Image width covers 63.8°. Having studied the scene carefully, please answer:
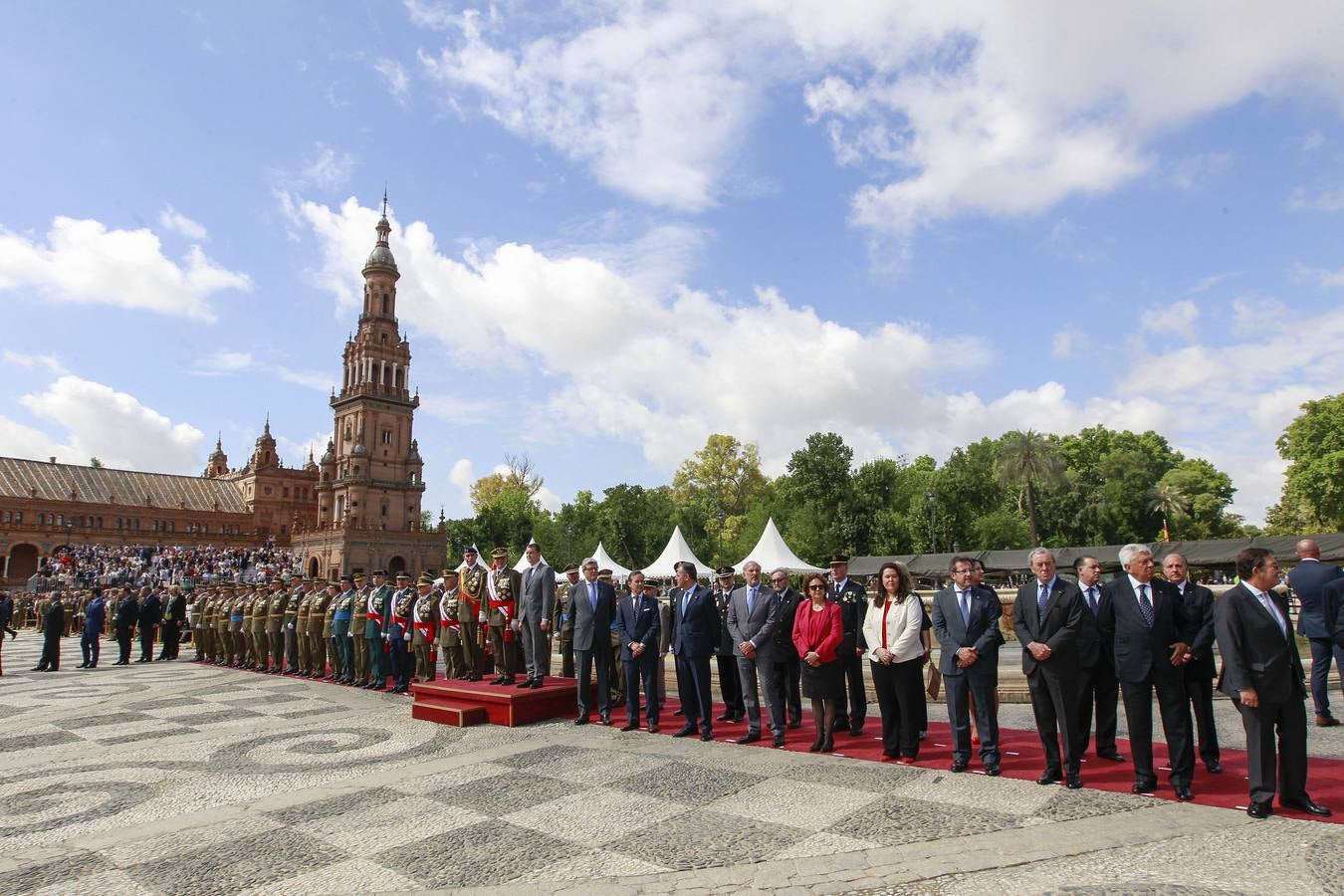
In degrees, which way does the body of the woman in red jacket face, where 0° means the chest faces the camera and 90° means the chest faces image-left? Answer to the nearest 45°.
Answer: approximately 0°

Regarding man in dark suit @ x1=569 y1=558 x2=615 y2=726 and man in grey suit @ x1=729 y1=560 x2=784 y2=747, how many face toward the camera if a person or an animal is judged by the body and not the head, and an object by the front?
2

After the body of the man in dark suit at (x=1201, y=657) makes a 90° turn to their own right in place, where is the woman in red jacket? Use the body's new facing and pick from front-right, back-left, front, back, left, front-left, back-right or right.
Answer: front-left

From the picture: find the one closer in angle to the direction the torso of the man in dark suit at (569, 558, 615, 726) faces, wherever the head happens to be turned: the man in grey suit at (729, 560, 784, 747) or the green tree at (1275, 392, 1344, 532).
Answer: the man in grey suit

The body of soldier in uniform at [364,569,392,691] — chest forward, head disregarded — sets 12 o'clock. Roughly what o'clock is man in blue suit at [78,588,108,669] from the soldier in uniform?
The man in blue suit is roughly at 3 o'clock from the soldier in uniform.

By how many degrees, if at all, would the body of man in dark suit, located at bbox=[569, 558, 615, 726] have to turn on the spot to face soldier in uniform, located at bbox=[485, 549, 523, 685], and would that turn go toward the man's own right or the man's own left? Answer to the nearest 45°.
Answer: approximately 135° to the man's own right

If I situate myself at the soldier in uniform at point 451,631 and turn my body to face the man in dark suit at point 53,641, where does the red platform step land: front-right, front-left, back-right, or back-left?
back-left
